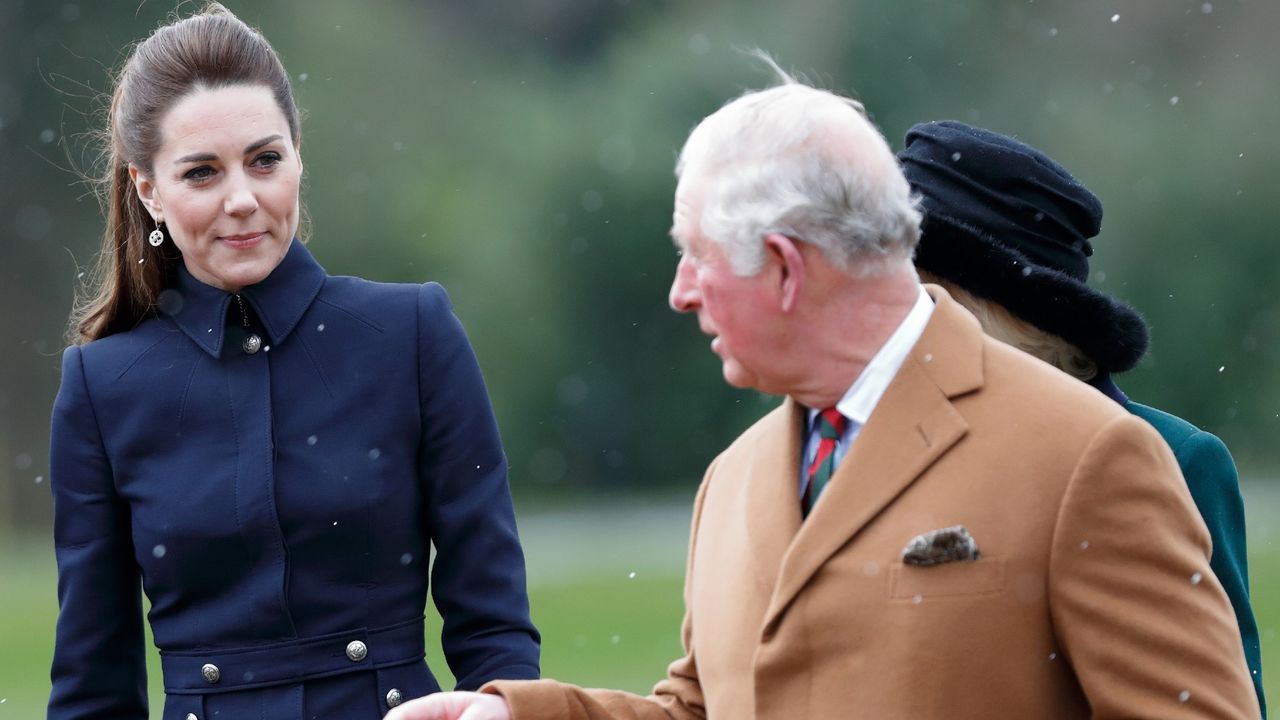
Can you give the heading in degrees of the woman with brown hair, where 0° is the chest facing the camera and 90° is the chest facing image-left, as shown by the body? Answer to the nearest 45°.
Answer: approximately 0°

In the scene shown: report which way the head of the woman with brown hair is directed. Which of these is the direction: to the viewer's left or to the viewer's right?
to the viewer's right
